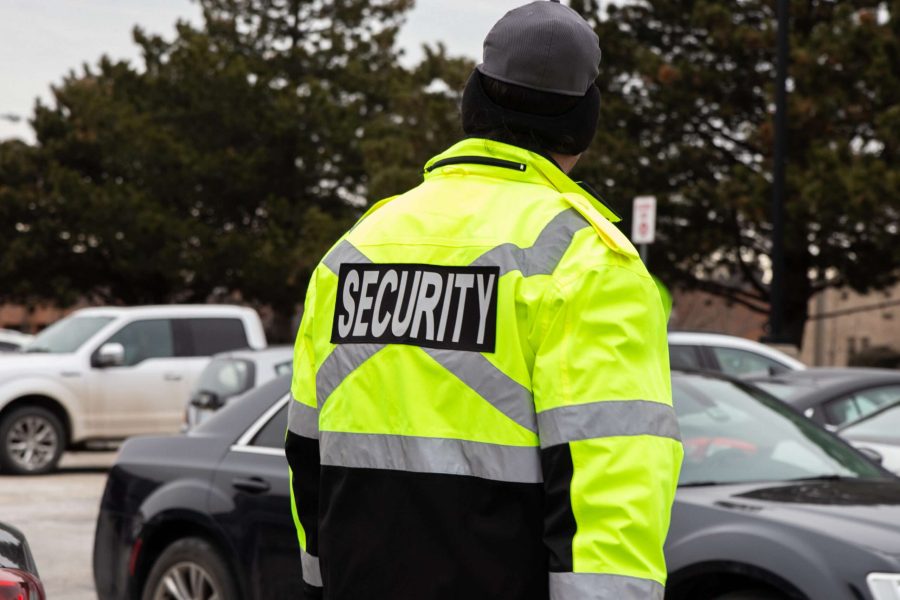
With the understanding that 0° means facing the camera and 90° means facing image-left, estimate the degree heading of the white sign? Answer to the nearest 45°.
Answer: approximately 0°

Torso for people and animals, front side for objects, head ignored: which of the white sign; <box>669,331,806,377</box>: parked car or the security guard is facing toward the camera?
the white sign

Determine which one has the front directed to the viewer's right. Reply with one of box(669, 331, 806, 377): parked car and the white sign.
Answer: the parked car

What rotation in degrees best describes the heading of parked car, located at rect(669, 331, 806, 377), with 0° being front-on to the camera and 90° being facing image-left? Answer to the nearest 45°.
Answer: approximately 270°

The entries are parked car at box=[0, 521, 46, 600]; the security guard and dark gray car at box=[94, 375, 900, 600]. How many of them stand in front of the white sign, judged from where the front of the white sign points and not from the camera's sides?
3

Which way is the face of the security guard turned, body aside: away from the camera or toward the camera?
away from the camera

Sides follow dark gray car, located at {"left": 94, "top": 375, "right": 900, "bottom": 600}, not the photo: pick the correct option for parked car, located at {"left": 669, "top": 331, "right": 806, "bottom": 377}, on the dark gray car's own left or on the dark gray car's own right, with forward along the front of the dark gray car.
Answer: on the dark gray car's own left

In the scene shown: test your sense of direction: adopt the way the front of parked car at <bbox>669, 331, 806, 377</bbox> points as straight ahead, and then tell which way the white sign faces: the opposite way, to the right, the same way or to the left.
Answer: to the right

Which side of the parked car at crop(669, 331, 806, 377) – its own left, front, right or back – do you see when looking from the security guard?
right

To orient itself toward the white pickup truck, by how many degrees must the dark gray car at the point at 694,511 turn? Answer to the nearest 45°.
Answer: approximately 180°

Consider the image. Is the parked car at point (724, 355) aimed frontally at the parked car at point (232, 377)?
no

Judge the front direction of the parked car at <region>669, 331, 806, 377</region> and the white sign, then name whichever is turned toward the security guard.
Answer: the white sign

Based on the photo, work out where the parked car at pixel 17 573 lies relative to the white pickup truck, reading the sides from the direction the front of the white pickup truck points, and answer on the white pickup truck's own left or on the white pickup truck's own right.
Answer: on the white pickup truck's own left

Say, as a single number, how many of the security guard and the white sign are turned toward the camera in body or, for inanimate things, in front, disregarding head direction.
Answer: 1

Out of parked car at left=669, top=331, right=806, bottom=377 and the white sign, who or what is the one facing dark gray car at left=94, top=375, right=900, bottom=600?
the white sign

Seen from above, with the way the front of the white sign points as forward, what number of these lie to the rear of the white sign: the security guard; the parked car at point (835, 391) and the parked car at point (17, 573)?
0
